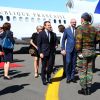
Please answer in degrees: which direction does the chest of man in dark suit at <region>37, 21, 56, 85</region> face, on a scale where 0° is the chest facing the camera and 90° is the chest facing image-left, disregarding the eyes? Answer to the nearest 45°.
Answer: approximately 315°
